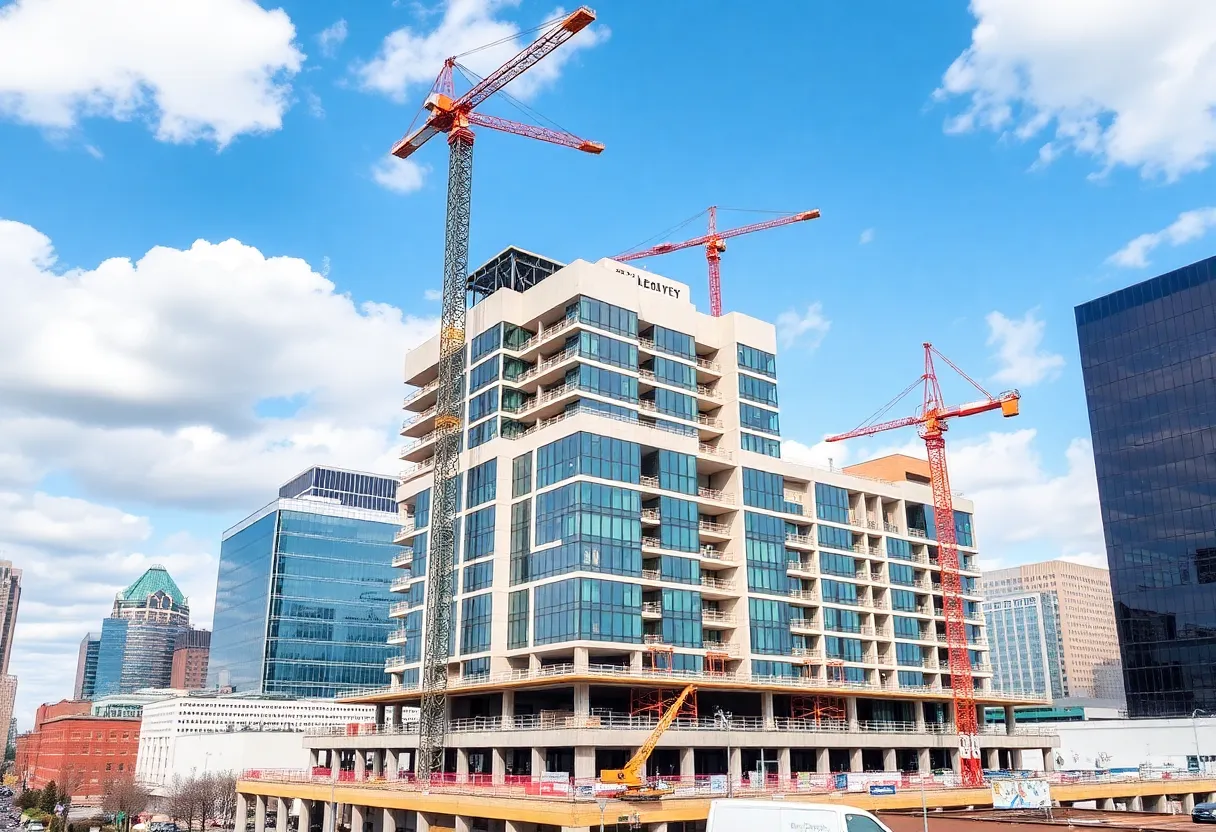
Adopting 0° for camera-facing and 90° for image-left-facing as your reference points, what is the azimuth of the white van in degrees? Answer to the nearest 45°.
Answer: approximately 270°
